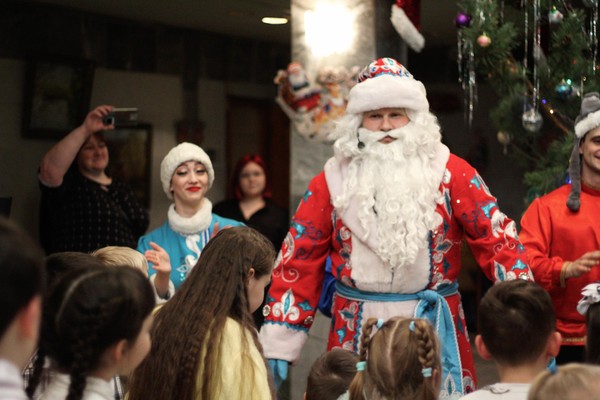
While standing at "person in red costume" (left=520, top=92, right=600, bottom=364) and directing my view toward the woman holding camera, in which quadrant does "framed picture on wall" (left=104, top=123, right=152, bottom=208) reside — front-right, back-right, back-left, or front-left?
front-right

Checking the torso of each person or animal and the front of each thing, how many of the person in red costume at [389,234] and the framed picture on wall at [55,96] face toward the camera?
2

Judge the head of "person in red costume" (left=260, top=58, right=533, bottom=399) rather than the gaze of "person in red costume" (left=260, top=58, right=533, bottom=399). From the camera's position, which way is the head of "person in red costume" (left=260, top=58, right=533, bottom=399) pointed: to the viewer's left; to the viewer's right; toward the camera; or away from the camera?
toward the camera

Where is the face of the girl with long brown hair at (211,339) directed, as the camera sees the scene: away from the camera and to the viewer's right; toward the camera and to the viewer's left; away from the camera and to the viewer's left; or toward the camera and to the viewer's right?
away from the camera and to the viewer's right

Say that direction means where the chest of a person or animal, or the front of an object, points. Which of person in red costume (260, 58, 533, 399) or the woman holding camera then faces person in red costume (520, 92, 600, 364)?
the woman holding camera

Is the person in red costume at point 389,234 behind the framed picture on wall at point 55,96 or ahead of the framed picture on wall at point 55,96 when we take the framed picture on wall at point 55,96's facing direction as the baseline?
ahead

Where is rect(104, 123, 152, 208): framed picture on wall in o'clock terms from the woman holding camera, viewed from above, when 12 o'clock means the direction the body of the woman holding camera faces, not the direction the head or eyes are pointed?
The framed picture on wall is roughly at 8 o'clock from the woman holding camera.

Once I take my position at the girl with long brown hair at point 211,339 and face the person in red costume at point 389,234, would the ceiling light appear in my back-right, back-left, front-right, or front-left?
front-left

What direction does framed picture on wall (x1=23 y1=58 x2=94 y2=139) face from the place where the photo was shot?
facing the viewer

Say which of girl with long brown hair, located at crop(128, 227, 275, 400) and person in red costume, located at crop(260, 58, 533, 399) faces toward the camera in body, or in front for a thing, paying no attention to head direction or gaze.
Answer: the person in red costume

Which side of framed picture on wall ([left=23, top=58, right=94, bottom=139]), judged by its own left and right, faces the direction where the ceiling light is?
left

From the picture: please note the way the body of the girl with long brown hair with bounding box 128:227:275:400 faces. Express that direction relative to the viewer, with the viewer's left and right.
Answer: facing away from the viewer and to the right of the viewer

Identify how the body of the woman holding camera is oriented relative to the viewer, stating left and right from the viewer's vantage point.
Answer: facing the viewer and to the right of the viewer
